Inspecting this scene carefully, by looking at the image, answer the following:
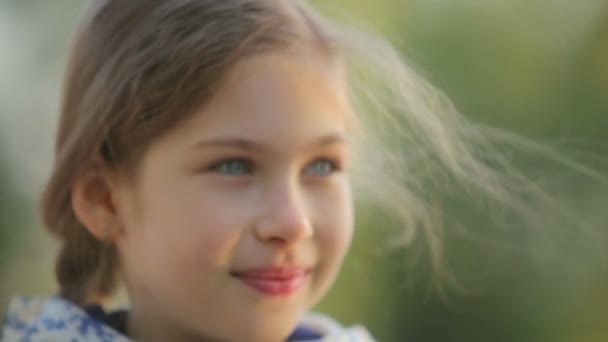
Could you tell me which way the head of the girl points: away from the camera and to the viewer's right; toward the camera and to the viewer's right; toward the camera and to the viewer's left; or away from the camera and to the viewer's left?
toward the camera and to the viewer's right

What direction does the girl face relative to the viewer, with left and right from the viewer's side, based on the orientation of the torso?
facing the viewer and to the right of the viewer
